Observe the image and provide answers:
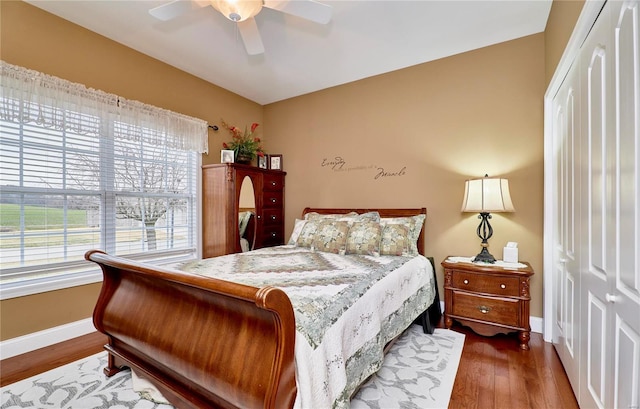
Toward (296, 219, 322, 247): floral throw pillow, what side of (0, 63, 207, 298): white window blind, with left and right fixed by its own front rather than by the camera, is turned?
front

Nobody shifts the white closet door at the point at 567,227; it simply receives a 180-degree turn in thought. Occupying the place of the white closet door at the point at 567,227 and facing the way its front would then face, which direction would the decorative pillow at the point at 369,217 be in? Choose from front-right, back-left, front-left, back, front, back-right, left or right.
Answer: back

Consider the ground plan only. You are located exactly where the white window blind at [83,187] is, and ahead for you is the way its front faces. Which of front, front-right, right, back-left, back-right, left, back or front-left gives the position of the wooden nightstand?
front

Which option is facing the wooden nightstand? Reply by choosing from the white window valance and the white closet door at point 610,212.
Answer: the white window valance

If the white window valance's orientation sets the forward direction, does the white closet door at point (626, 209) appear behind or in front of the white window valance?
in front

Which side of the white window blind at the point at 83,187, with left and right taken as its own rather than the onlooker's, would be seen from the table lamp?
front

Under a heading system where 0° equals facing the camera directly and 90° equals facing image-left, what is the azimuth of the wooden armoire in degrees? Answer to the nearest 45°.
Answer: approximately 315°

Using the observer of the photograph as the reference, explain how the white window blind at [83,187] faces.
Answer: facing the viewer and to the right of the viewer

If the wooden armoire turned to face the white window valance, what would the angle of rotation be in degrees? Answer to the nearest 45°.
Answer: approximately 90° to its right

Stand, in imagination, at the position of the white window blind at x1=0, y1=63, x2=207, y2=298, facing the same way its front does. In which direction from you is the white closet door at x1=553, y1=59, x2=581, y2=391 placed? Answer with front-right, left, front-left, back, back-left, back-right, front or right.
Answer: front

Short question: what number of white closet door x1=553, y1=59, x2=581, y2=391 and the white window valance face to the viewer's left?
1

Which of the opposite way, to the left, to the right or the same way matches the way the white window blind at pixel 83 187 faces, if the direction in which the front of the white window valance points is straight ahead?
the same way

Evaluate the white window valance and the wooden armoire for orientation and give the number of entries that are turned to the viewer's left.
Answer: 0

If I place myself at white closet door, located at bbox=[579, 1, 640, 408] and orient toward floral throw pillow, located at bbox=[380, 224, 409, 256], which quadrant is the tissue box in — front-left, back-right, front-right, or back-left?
front-right

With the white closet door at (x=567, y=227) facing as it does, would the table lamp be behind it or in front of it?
in front

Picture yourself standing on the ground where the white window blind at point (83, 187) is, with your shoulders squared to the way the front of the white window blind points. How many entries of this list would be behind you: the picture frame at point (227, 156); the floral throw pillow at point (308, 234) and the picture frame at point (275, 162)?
0

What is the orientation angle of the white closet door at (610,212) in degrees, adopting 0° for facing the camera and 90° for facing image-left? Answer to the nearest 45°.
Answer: approximately 45°

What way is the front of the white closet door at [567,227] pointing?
to the viewer's left

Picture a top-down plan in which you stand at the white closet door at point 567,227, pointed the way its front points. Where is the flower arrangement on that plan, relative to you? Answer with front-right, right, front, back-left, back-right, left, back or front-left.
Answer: front

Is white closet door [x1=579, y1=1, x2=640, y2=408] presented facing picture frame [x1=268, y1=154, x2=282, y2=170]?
no

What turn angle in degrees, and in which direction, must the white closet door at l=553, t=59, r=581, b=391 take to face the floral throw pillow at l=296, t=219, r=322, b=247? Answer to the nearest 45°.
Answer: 0° — it already faces it
